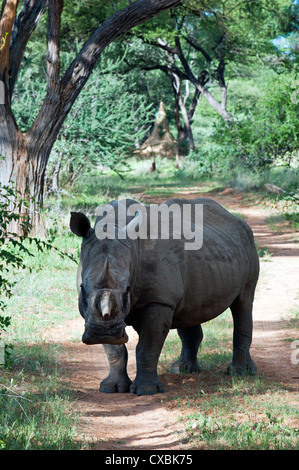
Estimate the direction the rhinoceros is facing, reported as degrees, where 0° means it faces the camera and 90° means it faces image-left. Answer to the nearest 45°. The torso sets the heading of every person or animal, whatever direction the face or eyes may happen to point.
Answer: approximately 45°

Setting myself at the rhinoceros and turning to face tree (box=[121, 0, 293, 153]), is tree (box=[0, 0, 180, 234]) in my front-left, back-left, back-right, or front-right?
front-left

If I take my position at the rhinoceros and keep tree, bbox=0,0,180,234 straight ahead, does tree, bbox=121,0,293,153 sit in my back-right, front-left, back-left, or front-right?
front-right

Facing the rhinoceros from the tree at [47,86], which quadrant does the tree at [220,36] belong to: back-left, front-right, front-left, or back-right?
back-left

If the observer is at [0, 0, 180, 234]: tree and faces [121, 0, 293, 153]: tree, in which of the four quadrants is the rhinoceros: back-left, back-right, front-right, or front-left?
back-right

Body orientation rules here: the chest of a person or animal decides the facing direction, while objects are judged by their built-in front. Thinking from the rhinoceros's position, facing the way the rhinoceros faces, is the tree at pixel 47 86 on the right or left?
on its right

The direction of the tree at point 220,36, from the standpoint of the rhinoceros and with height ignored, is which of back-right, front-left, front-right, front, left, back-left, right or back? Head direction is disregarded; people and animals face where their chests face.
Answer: back-right
